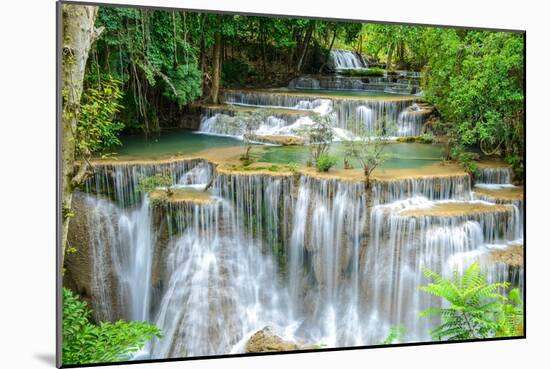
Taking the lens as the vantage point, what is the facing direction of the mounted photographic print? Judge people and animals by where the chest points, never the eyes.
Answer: facing the viewer and to the right of the viewer
